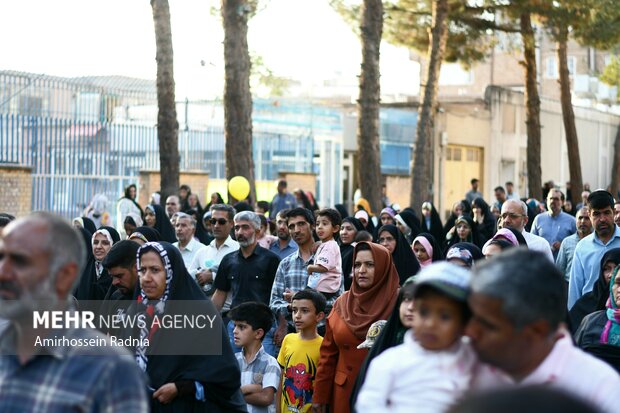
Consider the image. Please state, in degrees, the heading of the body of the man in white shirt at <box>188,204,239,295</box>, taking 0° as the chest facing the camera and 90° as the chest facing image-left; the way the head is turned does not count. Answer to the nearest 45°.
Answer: approximately 45°

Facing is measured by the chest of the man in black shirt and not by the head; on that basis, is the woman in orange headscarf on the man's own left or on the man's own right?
on the man's own left

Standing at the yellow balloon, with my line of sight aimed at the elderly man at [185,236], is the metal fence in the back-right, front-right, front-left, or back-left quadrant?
back-right

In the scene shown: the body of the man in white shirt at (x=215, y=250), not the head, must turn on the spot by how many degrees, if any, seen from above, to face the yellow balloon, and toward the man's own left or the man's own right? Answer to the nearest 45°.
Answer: approximately 135° to the man's own right
